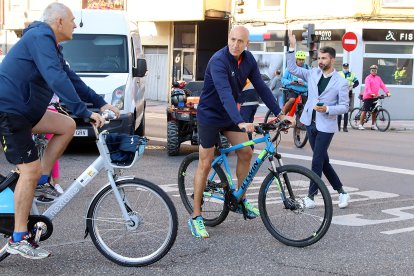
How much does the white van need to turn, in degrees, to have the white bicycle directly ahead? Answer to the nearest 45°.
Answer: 0° — it already faces it

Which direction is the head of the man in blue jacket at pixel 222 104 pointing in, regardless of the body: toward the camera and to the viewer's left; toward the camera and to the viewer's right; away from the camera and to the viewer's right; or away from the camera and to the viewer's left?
toward the camera and to the viewer's left

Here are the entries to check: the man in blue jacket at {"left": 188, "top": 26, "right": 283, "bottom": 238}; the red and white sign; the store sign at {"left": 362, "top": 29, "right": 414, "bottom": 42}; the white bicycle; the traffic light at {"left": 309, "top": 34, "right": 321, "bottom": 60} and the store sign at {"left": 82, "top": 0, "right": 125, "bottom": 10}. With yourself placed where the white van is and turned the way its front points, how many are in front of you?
2

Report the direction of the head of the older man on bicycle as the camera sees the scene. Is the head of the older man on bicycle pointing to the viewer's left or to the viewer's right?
to the viewer's right

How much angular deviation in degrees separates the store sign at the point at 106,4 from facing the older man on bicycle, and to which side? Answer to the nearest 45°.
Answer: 0° — it already faces them

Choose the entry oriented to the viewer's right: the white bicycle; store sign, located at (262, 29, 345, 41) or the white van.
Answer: the white bicycle

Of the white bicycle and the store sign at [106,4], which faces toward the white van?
the store sign

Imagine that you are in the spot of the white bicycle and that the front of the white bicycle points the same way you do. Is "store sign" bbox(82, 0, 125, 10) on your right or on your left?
on your left

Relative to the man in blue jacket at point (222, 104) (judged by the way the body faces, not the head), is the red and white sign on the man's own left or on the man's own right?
on the man's own left

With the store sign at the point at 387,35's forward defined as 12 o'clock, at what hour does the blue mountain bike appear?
The blue mountain bike is roughly at 12 o'clock from the store sign.

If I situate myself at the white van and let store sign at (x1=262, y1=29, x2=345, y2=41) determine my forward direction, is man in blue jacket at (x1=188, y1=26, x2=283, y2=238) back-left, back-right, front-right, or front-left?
back-right

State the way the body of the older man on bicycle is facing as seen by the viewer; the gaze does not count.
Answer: to the viewer's right

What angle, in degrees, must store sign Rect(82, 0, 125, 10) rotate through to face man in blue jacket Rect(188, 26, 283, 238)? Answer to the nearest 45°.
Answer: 0° — it already faces them

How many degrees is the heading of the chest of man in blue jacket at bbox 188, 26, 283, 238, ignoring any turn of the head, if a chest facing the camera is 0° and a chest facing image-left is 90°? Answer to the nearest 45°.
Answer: approximately 315°
